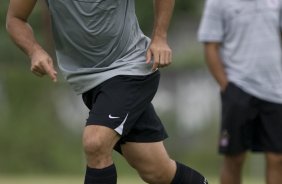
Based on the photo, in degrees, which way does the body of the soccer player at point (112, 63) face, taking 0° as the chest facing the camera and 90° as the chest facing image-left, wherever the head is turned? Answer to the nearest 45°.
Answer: approximately 45°

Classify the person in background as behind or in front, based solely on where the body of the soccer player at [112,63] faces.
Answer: behind

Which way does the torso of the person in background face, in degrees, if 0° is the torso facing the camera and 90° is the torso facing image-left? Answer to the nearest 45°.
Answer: approximately 0°

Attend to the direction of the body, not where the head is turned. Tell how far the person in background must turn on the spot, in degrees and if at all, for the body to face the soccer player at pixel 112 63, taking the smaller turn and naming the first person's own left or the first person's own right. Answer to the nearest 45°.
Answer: approximately 45° to the first person's own right
